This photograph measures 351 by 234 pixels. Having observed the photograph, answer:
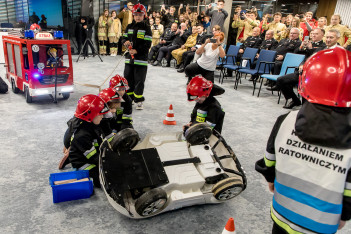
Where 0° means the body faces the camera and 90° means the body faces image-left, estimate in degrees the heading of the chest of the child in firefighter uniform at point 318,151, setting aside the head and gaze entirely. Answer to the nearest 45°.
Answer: approximately 180°

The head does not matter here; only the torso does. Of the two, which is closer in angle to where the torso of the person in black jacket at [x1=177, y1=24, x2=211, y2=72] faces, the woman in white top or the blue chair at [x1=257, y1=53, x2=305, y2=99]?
the woman in white top

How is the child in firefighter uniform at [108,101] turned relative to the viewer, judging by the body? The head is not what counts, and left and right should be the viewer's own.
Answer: facing to the right of the viewer

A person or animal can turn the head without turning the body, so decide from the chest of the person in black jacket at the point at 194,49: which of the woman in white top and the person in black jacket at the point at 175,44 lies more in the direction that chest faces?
the woman in white top

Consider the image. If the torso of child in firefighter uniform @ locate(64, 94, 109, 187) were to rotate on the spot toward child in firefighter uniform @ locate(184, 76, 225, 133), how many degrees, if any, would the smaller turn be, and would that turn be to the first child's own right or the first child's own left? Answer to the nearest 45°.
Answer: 0° — they already face them

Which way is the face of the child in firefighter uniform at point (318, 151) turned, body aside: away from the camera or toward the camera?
away from the camera

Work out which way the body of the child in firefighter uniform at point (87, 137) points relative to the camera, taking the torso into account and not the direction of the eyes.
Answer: to the viewer's right
